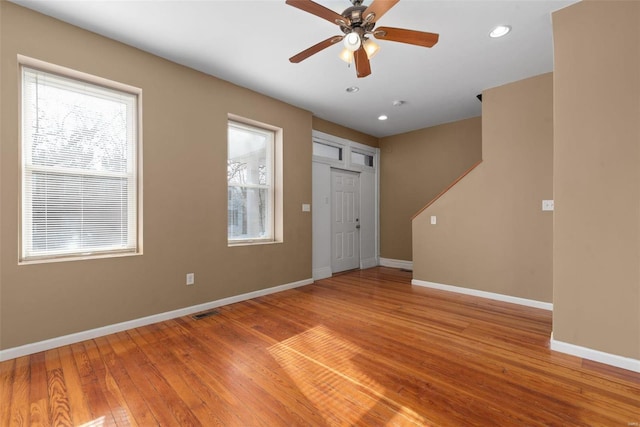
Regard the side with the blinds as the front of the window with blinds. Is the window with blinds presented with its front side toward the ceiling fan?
yes

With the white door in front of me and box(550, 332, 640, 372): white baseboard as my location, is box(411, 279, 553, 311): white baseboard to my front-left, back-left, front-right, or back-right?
front-right

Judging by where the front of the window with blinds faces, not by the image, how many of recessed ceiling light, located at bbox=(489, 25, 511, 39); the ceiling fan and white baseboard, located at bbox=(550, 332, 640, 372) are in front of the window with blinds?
3

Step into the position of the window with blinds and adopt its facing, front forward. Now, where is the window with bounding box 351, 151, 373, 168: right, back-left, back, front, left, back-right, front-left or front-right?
front-left

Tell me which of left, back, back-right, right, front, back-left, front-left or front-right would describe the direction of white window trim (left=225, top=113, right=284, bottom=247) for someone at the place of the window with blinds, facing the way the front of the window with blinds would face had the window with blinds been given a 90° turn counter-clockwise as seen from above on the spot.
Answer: front-right

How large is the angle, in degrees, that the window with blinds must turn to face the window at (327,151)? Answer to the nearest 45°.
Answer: approximately 45° to its left

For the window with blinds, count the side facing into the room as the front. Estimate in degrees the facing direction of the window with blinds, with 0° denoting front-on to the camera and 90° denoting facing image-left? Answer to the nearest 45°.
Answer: approximately 315°

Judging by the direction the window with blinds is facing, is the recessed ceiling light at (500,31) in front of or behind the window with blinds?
in front

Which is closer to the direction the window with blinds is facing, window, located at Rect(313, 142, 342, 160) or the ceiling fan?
the ceiling fan

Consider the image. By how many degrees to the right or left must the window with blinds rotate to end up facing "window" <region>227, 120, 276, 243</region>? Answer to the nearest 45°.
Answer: approximately 45° to its left

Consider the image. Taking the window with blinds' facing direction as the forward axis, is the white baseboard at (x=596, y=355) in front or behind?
in front

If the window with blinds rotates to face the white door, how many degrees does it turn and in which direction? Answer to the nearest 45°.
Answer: approximately 45° to its left

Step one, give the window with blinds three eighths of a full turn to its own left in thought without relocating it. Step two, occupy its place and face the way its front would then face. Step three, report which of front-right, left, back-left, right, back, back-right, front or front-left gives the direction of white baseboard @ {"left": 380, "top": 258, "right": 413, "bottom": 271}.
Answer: right
